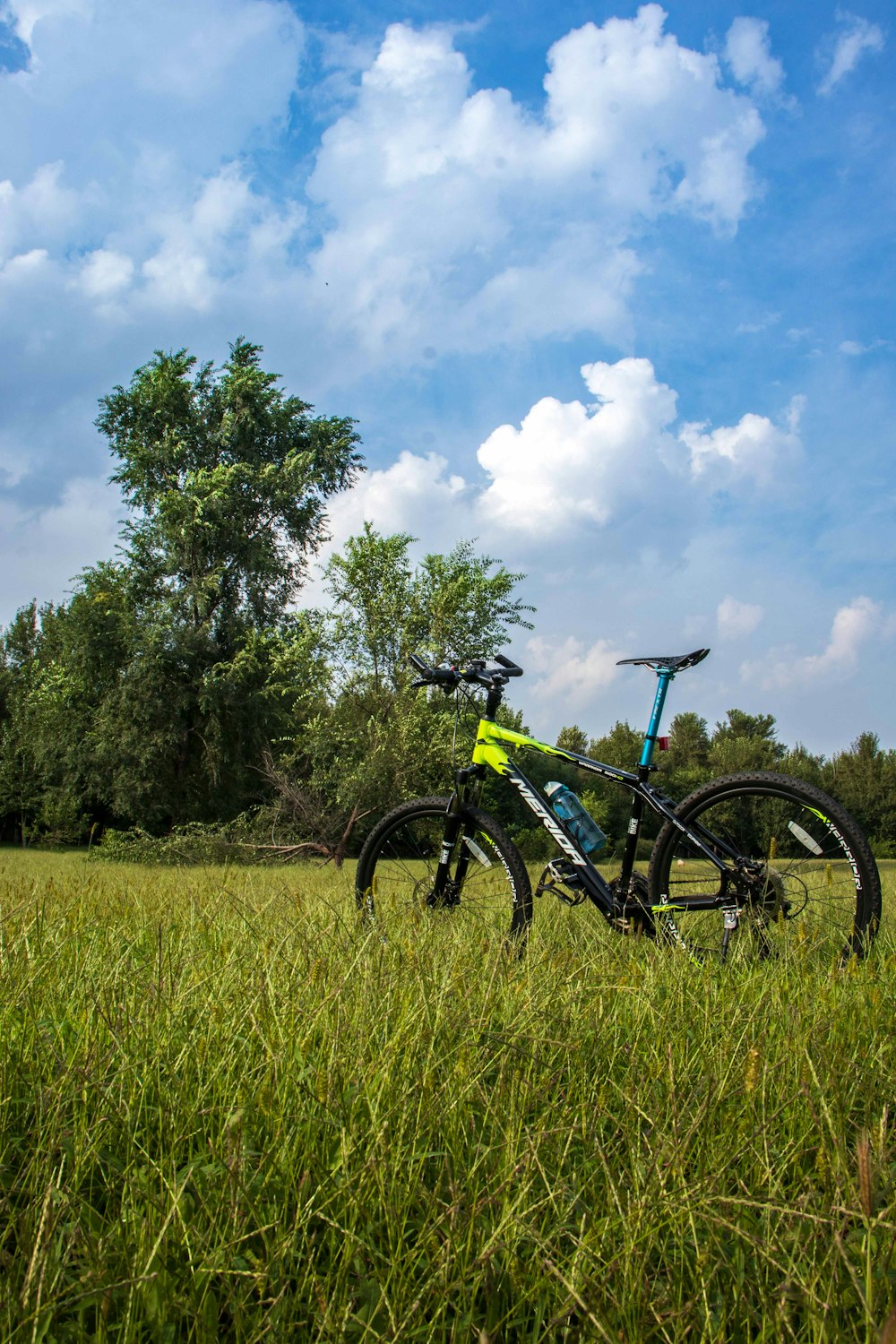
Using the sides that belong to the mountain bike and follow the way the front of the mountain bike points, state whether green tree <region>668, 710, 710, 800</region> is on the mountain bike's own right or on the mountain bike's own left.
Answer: on the mountain bike's own right

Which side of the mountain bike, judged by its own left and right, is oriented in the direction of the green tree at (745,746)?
right

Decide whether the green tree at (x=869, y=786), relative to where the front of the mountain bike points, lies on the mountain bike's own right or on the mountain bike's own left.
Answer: on the mountain bike's own right

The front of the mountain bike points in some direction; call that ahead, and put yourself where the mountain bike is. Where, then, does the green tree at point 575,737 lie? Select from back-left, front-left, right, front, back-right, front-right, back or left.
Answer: right

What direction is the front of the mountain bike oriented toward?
to the viewer's left

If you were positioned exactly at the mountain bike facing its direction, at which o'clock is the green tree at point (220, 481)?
The green tree is roughly at 2 o'clock from the mountain bike.
